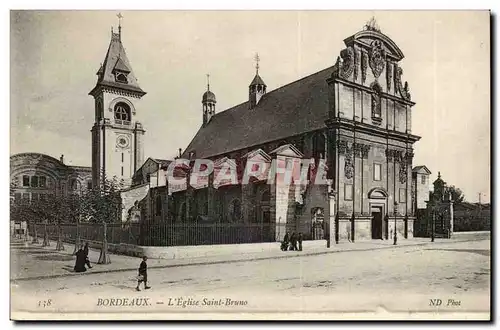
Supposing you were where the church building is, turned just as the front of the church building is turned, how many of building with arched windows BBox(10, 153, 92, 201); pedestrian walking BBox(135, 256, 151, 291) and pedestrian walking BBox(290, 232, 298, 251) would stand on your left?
0

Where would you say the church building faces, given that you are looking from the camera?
facing the viewer and to the right of the viewer

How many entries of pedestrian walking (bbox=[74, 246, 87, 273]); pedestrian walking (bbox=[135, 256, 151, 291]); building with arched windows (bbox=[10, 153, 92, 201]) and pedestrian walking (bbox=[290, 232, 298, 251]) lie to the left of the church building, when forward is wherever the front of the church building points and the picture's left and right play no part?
0

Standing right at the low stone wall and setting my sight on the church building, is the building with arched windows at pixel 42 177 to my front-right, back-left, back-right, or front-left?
front-left

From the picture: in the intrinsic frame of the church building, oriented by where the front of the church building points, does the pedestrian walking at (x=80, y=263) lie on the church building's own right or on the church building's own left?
on the church building's own right

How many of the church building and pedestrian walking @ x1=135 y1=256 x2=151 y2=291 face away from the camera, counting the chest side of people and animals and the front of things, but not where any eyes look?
0

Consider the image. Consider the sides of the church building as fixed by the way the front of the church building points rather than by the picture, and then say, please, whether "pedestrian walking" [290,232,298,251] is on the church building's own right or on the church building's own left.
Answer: on the church building's own right

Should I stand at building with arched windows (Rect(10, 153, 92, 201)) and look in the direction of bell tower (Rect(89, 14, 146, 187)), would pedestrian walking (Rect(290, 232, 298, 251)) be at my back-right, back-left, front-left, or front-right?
front-right
